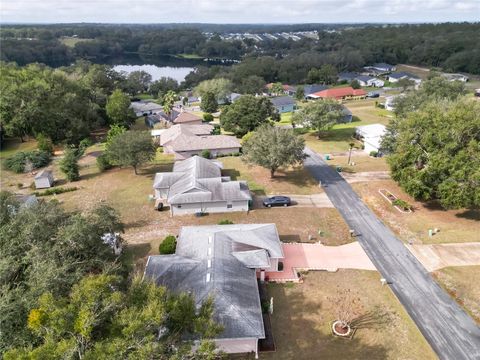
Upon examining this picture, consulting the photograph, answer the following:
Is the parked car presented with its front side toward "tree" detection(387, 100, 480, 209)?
no

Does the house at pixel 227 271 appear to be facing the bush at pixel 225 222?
no

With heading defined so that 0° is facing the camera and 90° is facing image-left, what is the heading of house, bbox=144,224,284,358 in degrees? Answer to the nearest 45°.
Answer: approximately 270°

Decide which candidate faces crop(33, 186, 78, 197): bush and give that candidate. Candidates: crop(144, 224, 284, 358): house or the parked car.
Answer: the parked car

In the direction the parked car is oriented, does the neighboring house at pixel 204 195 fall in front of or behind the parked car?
in front

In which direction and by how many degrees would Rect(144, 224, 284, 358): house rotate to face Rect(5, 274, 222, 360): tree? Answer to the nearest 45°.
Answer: approximately 135° to its right

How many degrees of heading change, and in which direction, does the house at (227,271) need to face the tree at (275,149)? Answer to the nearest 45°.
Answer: approximately 90° to its left

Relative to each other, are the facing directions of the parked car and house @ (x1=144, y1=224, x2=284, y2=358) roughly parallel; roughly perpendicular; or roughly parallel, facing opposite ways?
roughly parallel, facing opposite ways

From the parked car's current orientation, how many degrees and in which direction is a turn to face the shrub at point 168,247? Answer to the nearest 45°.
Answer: approximately 45° to its left

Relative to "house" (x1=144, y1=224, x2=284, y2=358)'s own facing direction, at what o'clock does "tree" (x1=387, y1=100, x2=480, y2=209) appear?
The tree is roughly at 11 o'clock from the house.

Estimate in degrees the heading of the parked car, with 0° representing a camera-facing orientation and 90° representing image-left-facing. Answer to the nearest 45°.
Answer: approximately 90°

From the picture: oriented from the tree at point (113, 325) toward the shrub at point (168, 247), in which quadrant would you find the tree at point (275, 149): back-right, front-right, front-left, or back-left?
front-right

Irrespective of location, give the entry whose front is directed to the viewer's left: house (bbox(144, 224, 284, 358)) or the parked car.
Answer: the parked car

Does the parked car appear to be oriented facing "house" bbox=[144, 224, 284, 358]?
no

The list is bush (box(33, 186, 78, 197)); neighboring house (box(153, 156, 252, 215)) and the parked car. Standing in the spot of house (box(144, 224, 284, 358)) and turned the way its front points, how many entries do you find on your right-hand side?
0

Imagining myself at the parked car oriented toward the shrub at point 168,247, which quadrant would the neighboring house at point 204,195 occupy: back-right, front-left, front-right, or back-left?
front-right

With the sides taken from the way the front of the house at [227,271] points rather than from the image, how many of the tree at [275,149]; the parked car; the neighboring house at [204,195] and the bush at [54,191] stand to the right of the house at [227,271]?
0

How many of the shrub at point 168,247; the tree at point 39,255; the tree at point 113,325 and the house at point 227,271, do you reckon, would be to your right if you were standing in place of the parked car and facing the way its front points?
0

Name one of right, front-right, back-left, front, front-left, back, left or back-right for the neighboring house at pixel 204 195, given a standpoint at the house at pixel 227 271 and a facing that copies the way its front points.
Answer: left

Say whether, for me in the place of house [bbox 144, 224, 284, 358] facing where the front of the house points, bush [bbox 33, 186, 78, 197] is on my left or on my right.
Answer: on my left
